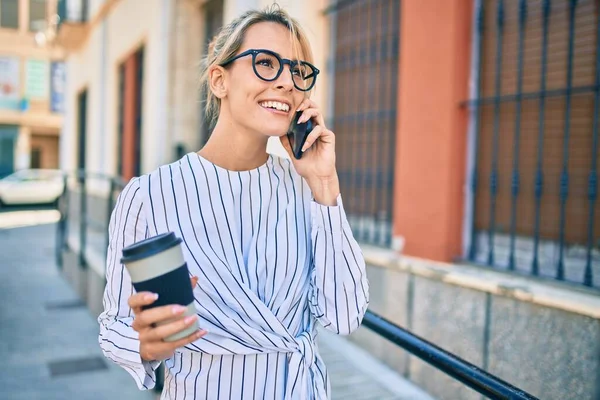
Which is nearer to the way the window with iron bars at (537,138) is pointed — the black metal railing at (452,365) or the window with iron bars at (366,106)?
the black metal railing

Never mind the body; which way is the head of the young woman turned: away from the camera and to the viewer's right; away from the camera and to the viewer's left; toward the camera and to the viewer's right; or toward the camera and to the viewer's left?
toward the camera and to the viewer's right

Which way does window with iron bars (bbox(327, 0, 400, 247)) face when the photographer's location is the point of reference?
facing the viewer and to the left of the viewer

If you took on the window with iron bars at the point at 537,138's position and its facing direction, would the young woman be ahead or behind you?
ahead

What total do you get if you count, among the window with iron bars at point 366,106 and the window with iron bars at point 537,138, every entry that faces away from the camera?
0

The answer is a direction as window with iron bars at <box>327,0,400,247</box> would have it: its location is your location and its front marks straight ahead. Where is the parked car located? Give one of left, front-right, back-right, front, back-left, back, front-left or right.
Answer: right

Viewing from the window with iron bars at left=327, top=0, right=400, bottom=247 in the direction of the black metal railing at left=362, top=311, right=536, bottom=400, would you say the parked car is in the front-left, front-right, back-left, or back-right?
back-right

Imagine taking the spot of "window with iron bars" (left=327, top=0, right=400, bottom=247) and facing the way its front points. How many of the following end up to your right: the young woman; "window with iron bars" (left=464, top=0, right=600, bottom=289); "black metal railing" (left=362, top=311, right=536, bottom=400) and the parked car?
1

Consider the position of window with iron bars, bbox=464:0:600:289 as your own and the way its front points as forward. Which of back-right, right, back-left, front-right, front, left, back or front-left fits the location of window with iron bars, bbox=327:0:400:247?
right

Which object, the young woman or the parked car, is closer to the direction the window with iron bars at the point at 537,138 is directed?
the young woman

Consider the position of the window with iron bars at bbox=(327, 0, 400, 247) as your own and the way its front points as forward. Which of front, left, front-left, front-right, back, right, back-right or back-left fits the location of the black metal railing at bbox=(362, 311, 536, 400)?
front-left

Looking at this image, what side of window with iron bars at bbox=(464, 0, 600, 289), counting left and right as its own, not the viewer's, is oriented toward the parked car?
right

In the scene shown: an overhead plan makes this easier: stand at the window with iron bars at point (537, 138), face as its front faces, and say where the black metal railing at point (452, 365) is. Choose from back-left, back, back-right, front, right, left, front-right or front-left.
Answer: front-left

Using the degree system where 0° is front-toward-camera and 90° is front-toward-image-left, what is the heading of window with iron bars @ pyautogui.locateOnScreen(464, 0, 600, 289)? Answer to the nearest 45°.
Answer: approximately 45°
